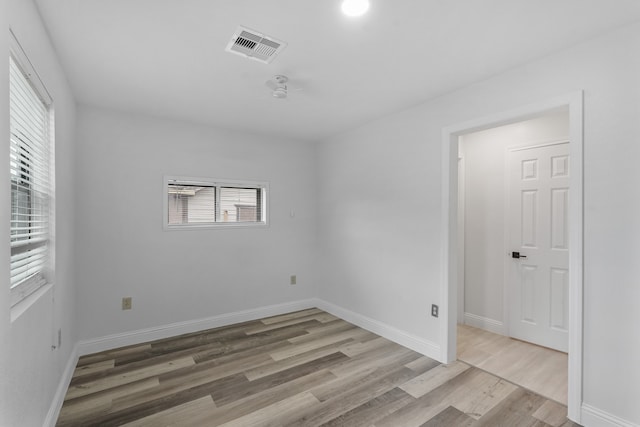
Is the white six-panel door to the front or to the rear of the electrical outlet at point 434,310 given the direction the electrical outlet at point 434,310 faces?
to the rear

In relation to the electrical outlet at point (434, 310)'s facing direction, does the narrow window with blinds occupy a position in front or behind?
in front

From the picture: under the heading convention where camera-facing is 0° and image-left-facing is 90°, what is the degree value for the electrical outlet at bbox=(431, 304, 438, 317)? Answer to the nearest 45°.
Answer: approximately 45°
